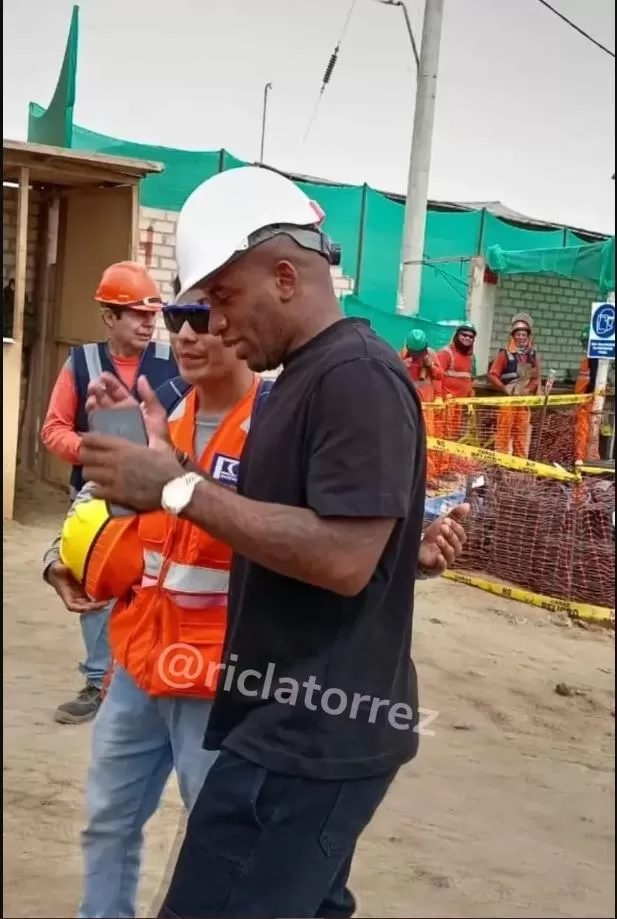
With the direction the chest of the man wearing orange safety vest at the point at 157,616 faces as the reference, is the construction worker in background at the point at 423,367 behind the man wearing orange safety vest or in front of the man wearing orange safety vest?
behind

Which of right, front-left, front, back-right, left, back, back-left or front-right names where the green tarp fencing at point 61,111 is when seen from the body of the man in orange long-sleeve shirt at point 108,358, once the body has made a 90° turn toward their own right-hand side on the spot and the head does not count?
right

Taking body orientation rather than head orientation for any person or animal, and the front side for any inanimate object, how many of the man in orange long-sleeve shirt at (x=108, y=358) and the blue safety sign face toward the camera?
2

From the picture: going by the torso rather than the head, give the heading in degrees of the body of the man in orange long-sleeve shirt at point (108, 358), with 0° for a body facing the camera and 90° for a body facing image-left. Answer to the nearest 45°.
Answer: approximately 0°

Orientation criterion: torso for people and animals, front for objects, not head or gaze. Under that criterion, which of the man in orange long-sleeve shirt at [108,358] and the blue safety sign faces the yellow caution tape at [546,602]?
the blue safety sign

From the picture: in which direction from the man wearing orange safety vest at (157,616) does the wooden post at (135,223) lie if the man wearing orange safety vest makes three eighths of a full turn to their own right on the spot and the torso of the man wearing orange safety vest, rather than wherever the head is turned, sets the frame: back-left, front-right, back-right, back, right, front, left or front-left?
front

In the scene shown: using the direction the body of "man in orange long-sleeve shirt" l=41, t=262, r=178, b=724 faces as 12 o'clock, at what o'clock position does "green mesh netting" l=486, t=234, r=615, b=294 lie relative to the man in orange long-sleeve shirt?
The green mesh netting is roughly at 7 o'clock from the man in orange long-sleeve shirt.

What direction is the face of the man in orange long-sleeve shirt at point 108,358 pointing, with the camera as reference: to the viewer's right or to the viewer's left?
to the viewer's right

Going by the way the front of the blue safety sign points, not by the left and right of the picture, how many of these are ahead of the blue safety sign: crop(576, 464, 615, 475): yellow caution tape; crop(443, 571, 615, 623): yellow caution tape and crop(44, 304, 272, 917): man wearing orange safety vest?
3

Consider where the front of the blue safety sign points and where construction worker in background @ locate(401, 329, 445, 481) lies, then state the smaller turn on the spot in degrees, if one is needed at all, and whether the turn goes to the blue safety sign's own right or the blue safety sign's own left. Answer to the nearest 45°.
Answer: approximately 135° to the blue safety sign's own right
